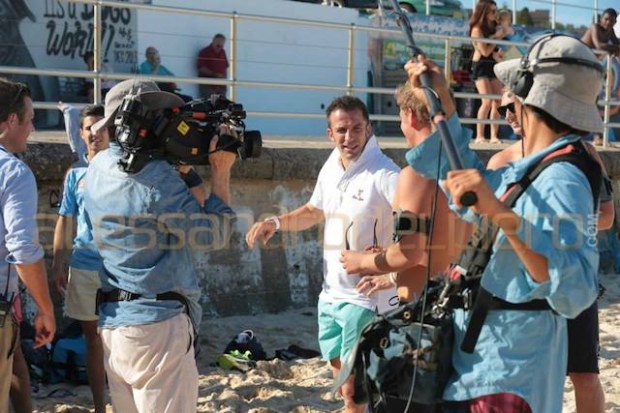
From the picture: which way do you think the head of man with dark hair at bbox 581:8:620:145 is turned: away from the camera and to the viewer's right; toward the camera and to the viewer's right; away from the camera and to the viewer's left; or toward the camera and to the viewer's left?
toward the camera and to the viewer's left

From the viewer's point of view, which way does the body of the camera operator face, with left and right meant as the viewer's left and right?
facing away from the viewer and to the right of the viewer

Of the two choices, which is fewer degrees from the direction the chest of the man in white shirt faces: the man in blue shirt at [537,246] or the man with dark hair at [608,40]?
the man in blue shirt

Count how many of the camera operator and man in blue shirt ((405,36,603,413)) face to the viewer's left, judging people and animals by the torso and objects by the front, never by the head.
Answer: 1

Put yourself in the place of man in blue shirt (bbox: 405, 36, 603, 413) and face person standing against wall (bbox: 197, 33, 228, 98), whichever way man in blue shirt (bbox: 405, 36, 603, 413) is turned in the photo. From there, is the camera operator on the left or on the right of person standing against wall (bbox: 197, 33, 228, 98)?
left

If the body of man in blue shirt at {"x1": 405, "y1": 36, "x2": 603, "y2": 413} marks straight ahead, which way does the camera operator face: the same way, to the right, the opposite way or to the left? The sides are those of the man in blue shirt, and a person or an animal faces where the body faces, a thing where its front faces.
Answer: to the right

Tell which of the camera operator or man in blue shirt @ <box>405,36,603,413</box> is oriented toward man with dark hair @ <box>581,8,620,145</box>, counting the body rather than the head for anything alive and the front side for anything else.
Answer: the camera operator

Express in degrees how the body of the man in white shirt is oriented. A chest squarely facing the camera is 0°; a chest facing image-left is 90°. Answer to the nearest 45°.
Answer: approximately 0°

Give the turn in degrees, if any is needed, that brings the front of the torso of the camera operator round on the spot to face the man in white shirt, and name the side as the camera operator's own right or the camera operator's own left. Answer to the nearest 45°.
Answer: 0° — they already face them

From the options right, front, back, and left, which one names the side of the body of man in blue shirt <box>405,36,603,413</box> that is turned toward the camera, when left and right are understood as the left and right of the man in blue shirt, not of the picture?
left

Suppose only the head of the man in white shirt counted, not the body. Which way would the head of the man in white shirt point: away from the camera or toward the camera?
toward the camera

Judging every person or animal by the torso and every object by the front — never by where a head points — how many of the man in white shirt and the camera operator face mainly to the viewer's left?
0

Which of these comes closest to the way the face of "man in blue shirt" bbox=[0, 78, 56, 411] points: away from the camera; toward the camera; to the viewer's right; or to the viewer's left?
to the viewer's right

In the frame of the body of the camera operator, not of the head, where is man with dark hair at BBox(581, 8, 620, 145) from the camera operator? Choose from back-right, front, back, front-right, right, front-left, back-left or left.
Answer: front

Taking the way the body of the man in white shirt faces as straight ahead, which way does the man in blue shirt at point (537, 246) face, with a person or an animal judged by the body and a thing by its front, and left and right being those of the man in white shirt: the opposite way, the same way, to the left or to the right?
to the right

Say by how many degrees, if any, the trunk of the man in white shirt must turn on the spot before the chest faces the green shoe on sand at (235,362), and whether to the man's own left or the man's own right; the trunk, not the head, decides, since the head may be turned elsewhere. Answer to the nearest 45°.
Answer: approximately 135° to the man's own right
